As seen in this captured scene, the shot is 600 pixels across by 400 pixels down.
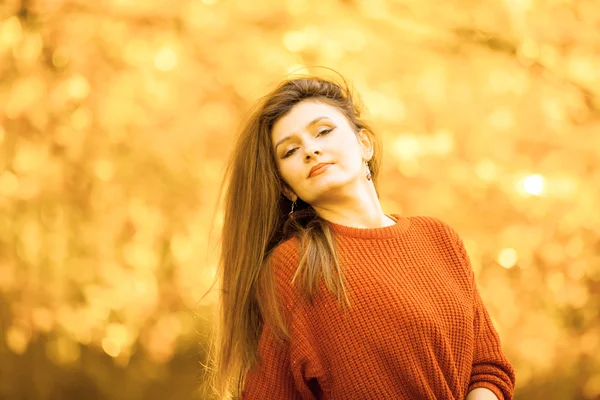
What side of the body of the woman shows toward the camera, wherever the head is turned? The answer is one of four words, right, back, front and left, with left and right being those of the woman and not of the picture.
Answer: front

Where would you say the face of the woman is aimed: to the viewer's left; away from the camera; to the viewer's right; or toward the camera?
toward the camera
